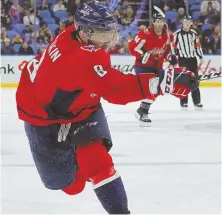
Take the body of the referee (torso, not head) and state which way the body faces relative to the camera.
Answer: toward the camera

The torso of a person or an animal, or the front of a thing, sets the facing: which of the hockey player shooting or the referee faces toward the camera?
the referee

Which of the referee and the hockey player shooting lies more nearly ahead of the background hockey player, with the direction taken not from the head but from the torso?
the hockey player shooting

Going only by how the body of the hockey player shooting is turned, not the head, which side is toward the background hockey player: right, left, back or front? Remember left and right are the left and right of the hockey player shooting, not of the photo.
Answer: left

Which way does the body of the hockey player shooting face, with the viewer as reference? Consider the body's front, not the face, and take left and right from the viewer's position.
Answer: facing to the right of the viewer

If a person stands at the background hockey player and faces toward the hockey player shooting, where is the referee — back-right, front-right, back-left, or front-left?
back-left

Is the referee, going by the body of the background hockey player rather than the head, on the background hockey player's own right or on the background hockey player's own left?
on the background hockey player's own left

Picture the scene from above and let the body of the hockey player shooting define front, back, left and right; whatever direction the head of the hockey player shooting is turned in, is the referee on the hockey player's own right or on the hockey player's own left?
on the hockey player's own left

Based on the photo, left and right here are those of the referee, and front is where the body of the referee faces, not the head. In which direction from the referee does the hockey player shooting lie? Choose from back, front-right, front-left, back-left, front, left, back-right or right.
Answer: front

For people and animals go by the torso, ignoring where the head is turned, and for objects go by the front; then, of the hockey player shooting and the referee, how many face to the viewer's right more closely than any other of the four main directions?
1
